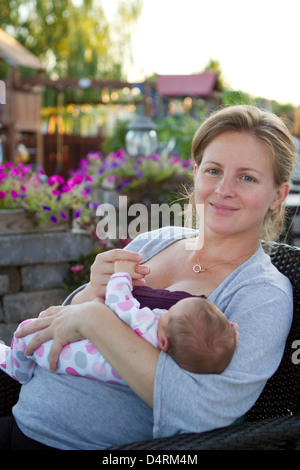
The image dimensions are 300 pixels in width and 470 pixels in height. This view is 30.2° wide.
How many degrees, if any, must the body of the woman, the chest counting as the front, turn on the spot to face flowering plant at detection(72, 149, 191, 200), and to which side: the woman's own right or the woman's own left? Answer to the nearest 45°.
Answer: approximately 135° to the woman's own right

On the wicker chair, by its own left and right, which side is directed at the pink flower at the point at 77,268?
right

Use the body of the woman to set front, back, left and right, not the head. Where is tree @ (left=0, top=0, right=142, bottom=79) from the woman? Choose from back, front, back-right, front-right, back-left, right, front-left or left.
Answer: back-right

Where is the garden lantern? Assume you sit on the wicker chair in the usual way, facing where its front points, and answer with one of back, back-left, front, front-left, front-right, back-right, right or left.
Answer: back-right

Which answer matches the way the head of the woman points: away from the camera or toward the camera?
toward the camera

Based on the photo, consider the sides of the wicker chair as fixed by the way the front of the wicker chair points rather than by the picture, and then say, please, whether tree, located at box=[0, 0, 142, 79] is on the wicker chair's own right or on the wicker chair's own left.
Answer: on the wicker chair's own right

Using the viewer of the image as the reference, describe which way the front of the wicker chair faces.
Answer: facing the viewer and to the left of the viewer
